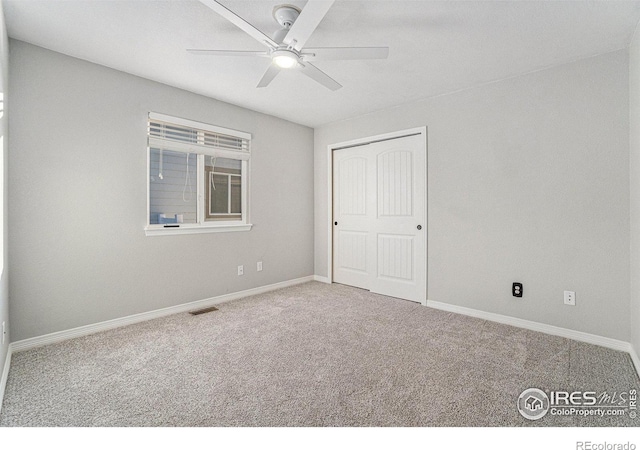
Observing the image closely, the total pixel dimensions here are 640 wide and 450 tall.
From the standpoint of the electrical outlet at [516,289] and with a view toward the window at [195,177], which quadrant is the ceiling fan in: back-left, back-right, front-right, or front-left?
front-left

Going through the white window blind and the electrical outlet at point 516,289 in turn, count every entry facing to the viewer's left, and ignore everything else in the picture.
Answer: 0

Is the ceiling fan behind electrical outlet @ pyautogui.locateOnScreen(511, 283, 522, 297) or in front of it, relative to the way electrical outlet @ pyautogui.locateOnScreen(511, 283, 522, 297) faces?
in front

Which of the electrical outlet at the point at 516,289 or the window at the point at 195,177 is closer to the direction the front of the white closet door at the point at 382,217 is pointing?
the window

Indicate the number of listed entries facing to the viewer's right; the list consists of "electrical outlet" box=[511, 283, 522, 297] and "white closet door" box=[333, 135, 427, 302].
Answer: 0

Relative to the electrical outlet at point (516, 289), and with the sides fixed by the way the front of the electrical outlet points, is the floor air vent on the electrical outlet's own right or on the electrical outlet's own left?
on the electrical outlet's own right

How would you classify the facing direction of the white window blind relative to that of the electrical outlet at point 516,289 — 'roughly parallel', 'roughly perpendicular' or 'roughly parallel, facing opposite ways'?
roughly perpendicular

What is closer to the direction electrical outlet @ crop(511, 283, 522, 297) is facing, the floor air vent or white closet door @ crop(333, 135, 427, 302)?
the floor air vent

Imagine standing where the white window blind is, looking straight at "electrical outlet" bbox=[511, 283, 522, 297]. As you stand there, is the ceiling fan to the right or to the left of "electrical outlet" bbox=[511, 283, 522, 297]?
right

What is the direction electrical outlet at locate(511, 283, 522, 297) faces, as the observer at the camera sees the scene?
facing the viewer

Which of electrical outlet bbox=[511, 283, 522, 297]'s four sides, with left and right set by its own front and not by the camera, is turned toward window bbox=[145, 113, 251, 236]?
right

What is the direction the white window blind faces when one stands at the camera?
facing the viewer and to the right of the viewer

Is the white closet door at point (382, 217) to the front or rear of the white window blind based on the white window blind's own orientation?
to the front
